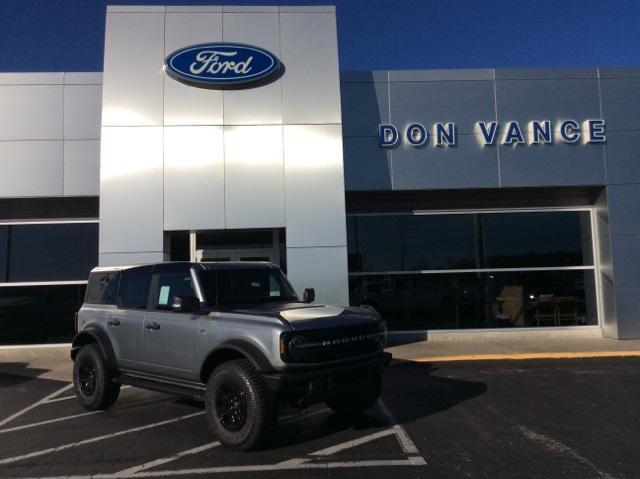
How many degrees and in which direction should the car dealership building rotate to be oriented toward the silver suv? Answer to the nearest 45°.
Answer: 0° — it already faces it

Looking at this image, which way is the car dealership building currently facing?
toward the camera

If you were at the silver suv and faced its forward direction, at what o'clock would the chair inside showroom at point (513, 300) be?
The chair inside showroom is roughly at 9 o'clock from the silver suv.

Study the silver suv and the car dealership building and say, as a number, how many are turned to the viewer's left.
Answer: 0

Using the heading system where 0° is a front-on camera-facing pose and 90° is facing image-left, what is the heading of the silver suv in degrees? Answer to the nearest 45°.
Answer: approximately 315°

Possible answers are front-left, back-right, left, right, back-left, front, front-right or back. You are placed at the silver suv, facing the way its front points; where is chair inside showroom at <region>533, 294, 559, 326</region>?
left
